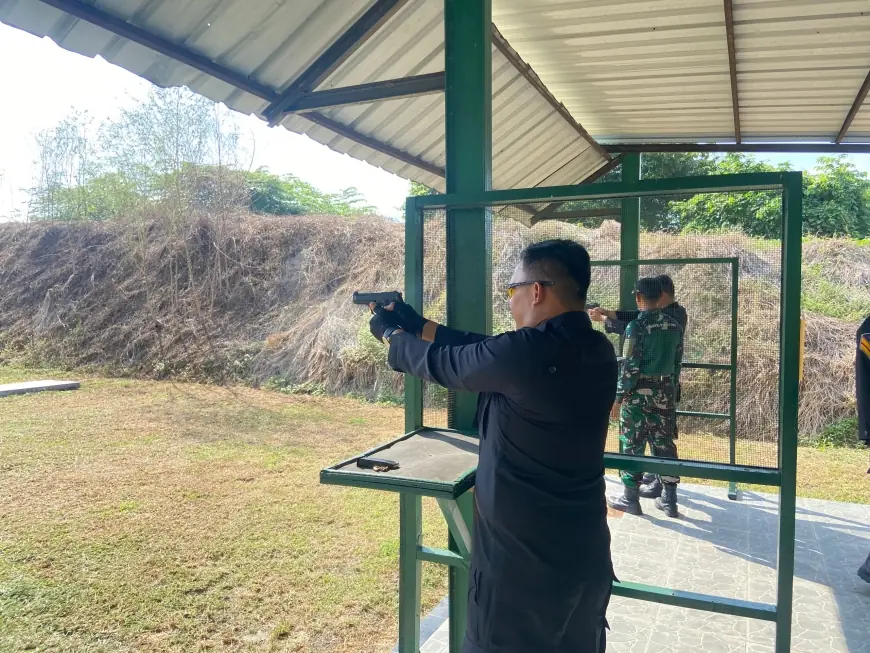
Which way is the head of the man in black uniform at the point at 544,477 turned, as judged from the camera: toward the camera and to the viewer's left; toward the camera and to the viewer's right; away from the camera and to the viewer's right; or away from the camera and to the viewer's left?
away from the camera and to the viewer's left

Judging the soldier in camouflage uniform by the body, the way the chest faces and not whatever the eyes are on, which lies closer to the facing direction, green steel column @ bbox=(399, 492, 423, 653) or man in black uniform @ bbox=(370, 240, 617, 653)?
the green steel column
